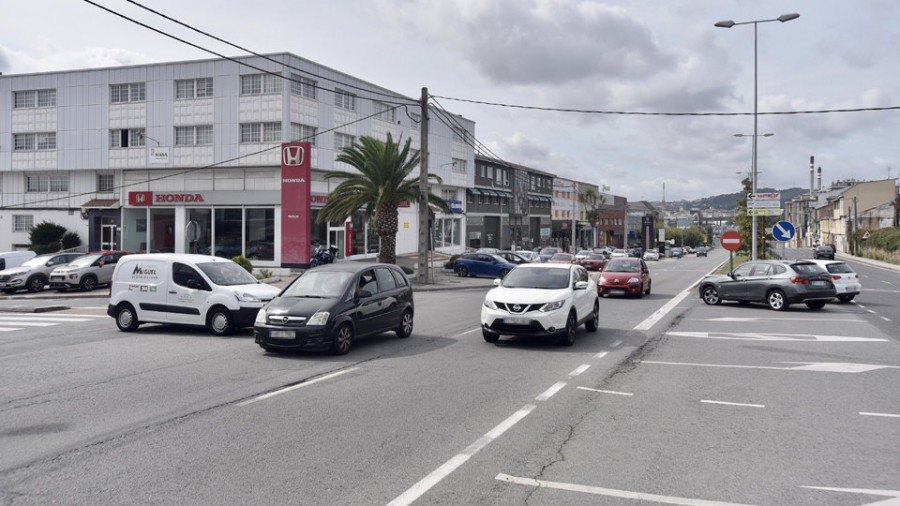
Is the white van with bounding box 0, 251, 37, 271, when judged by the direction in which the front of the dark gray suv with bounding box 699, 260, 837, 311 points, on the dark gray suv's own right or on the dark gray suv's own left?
on the dark gray suv's own left

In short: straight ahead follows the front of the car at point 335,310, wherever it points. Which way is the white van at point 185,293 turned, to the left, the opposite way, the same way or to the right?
to the left

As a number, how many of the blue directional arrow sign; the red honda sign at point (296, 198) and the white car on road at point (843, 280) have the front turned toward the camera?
2

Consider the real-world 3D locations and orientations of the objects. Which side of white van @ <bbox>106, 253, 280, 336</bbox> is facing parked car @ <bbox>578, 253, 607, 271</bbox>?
left

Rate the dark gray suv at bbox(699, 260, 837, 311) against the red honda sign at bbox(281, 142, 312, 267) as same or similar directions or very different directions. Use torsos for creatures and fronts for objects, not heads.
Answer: very different directions

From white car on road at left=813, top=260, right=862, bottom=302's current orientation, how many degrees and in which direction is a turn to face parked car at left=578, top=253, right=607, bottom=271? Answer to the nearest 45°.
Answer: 0° — it already faces it

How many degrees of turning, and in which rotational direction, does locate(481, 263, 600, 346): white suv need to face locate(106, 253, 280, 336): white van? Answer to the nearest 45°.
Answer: approximately 45° to its right

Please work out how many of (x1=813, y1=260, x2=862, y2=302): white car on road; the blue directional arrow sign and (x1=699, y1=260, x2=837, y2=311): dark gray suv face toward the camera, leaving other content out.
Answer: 1

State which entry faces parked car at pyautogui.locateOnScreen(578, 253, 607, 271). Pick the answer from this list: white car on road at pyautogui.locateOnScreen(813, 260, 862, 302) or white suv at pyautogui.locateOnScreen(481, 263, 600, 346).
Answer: white car on road at pyautogui.locateOnScreen(813, 260, 862, 302)

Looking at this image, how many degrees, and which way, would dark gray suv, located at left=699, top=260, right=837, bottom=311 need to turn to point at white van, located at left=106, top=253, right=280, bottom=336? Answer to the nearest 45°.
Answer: approximately 90° to its left

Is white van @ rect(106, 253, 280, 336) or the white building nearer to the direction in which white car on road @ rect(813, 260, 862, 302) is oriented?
the white building

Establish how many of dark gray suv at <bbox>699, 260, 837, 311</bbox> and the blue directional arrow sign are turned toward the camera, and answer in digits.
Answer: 1

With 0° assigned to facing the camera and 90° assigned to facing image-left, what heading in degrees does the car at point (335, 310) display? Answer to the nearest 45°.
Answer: approximately 45°

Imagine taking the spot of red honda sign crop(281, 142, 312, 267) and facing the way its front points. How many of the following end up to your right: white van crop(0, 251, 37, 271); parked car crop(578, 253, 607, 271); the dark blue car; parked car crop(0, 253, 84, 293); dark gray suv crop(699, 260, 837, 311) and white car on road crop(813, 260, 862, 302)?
2
